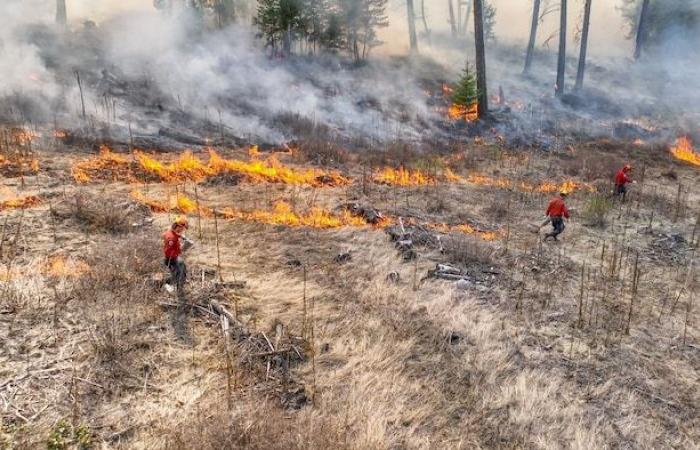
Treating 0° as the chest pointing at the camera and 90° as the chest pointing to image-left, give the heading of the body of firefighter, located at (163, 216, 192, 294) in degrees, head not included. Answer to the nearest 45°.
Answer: approximately 270°

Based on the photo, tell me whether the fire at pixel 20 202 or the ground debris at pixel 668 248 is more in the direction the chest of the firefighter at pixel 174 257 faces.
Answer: the ground debris

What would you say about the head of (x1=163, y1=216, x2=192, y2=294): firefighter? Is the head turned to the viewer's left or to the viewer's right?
to the viewer's right

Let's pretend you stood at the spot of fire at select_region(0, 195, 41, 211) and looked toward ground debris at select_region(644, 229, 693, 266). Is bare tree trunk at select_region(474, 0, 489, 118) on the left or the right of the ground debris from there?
left

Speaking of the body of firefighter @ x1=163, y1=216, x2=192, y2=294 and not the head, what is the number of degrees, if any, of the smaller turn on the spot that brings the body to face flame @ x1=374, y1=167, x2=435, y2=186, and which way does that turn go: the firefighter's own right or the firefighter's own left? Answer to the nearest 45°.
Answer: approximately 45° to the firefighter's own left

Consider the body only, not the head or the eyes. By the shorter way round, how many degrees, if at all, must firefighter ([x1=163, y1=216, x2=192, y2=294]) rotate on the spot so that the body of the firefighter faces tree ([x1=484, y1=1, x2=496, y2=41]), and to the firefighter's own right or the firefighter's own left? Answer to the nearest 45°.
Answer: approximately 45° to the firefighter's own left
